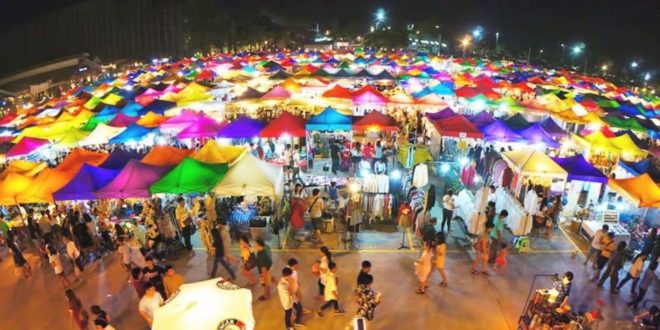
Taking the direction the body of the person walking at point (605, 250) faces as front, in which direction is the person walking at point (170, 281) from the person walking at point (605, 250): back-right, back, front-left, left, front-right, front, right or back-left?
back-right

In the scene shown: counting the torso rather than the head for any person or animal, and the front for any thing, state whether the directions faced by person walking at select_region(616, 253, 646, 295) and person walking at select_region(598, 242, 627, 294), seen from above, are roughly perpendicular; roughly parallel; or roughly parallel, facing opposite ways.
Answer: roughly parallel

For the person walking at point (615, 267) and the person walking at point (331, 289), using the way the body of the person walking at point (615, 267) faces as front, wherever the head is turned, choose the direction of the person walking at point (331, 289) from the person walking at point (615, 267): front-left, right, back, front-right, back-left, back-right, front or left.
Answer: back-right

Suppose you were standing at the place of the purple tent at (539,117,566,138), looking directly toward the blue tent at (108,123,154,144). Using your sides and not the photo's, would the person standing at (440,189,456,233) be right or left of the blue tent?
left

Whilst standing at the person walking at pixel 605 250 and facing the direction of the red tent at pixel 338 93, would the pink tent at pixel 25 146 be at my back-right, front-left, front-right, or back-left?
front-left
